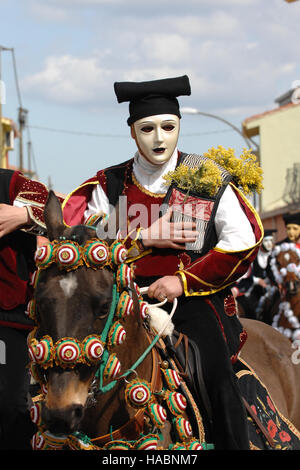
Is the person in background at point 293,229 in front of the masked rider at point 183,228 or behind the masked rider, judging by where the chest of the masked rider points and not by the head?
behind

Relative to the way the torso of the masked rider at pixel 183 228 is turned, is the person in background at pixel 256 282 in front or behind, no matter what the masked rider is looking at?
behind

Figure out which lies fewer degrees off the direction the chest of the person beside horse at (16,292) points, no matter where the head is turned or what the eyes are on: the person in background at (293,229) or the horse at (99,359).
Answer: the horse

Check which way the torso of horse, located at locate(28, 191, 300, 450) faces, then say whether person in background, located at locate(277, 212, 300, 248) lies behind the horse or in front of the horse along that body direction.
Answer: behind

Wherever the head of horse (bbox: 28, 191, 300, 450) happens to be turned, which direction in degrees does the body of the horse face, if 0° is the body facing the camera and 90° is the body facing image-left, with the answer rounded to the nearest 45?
approximately 45°

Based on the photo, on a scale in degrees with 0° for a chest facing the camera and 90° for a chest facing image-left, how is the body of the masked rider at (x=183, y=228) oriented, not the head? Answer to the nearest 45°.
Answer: approximately 45°

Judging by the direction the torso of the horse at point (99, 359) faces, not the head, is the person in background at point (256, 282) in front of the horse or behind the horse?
behind

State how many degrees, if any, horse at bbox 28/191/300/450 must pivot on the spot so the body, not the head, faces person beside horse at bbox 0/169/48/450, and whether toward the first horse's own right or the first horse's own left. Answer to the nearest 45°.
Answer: approximately 90° to the first horse's own right
